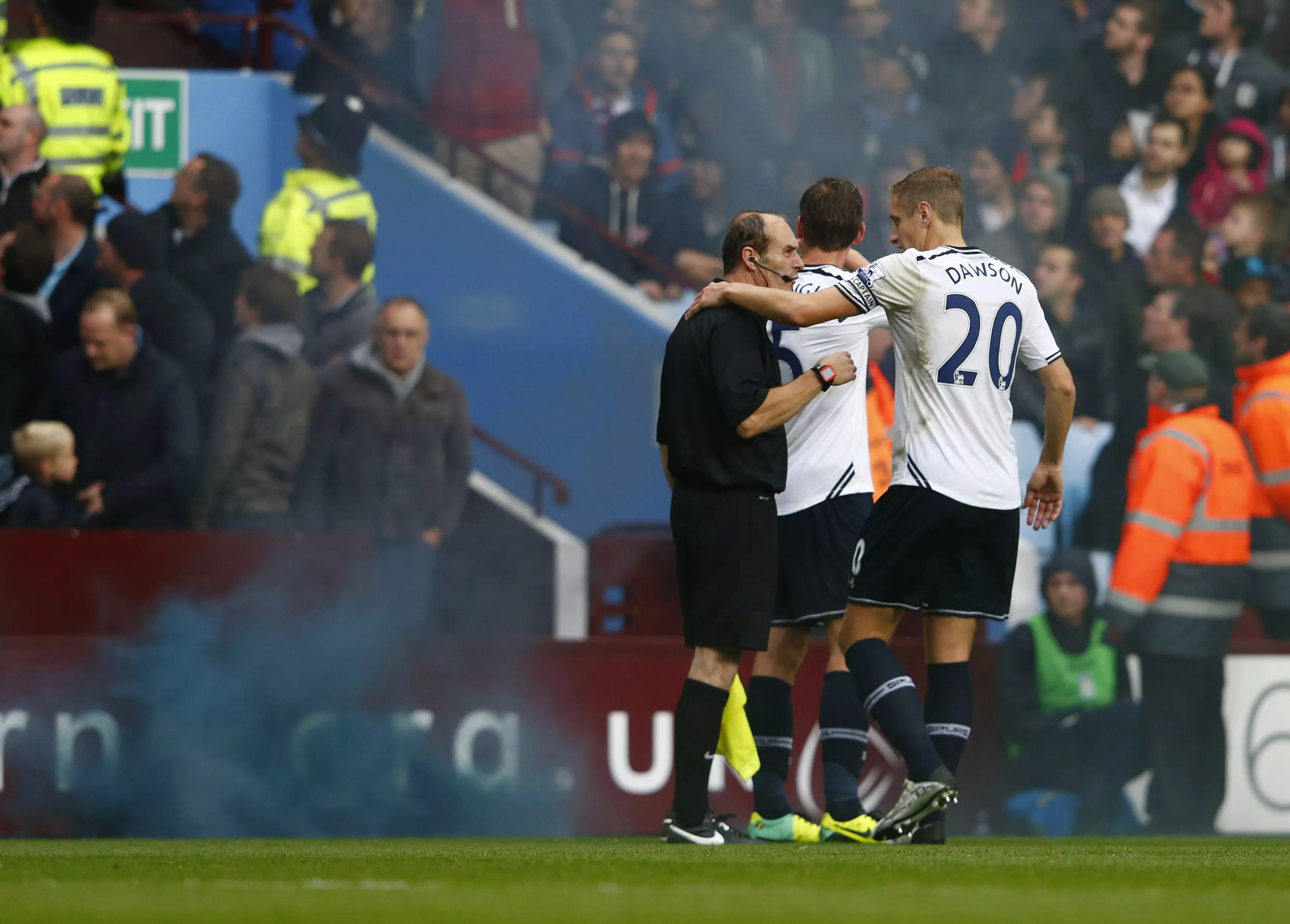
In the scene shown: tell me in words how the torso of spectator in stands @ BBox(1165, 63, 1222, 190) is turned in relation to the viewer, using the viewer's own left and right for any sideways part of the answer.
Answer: facing the viewer and to the left of the viewer

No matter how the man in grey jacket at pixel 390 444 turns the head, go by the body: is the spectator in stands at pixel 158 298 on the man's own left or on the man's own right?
on the man's own right

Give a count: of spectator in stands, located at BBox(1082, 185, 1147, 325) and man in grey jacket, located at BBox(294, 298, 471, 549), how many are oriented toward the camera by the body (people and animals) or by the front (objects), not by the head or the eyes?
2

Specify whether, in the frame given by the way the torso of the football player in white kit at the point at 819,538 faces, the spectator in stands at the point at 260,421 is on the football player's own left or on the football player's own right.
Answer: on the football player's own left

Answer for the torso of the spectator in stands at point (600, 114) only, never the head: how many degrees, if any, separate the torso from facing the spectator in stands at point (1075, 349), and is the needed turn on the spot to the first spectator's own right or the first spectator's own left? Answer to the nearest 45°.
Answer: approximately 90° to the first spectator's own left

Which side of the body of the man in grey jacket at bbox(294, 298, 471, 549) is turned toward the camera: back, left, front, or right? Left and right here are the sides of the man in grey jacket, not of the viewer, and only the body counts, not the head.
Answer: front

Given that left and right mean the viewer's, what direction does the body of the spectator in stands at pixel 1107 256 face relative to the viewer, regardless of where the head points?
facing the viewer

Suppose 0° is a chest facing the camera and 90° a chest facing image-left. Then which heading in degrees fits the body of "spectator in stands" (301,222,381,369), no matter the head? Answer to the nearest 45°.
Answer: approximately 90°

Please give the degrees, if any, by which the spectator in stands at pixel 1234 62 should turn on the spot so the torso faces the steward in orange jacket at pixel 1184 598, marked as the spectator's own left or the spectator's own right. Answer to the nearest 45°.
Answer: approximately 45° to the spectator's own left

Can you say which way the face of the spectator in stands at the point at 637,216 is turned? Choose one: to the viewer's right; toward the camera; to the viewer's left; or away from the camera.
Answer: toward the camera

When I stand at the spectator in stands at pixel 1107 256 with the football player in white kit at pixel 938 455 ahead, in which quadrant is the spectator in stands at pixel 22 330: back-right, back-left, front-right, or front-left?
front-right

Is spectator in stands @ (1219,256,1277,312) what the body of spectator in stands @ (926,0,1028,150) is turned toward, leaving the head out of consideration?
no

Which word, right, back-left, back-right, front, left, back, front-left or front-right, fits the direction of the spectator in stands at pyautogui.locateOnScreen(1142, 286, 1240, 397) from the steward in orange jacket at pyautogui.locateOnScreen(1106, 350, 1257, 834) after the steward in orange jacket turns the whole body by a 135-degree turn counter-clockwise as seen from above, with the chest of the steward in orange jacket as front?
back

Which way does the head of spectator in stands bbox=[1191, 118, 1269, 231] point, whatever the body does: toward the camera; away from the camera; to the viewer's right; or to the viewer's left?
toward the camera

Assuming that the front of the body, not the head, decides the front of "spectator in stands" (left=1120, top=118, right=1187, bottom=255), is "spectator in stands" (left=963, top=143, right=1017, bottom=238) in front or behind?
in front

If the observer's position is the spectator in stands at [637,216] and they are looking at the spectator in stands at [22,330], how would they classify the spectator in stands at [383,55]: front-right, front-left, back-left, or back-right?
front-right

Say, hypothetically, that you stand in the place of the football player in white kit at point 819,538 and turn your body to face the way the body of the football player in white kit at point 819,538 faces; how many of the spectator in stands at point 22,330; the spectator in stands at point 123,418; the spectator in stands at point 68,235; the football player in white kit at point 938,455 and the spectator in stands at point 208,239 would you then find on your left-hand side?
4

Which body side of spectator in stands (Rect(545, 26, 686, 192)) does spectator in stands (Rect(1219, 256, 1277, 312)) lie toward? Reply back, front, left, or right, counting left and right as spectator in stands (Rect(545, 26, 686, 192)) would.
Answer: left

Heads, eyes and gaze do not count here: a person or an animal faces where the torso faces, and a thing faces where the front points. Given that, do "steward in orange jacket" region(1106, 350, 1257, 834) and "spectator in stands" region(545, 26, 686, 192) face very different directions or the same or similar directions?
very different directions
